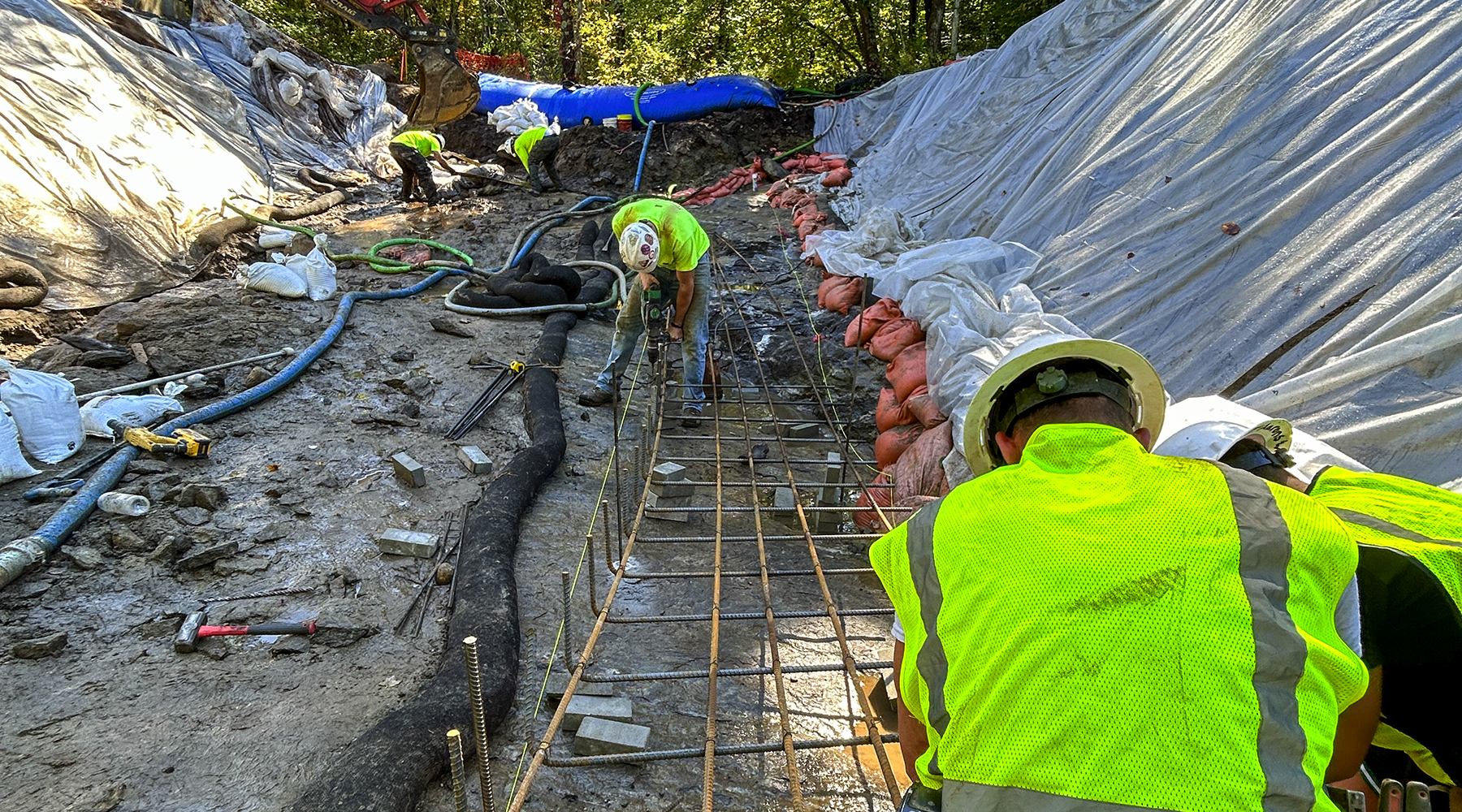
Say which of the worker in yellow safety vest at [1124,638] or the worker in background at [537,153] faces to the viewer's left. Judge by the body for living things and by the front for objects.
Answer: the worker in background

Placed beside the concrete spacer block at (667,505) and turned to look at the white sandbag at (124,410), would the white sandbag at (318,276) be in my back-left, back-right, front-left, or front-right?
front-right

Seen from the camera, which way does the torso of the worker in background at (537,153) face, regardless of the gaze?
to the viewer's left

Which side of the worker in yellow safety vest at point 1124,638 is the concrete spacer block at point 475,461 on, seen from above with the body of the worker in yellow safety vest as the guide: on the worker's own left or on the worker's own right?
on the worker's own left

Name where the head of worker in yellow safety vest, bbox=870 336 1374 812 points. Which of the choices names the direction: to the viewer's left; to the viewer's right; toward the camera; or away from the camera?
away from the camera

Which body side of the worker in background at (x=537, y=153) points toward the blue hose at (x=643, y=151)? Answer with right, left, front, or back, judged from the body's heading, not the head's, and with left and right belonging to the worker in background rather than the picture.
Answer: back

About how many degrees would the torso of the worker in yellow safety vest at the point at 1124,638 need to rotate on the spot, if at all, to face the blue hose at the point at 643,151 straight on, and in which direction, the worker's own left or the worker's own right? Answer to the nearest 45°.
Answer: approximately 45° to the worker's own left

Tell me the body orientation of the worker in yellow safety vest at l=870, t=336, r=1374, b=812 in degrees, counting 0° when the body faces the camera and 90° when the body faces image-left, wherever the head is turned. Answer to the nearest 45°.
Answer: approximately 180°

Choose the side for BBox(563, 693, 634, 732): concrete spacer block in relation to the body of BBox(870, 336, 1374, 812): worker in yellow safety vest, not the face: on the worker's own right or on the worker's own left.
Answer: on the worker's own left

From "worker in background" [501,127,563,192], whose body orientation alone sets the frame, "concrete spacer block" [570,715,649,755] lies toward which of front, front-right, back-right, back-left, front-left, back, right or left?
left

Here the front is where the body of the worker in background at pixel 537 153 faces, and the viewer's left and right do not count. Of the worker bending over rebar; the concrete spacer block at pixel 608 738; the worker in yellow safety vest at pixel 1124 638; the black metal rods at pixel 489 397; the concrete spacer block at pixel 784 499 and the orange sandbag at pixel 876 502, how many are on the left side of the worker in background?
6

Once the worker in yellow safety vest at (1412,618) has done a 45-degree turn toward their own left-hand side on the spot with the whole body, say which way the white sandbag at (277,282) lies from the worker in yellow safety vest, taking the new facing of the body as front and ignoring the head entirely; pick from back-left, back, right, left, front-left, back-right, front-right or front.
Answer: front-right
